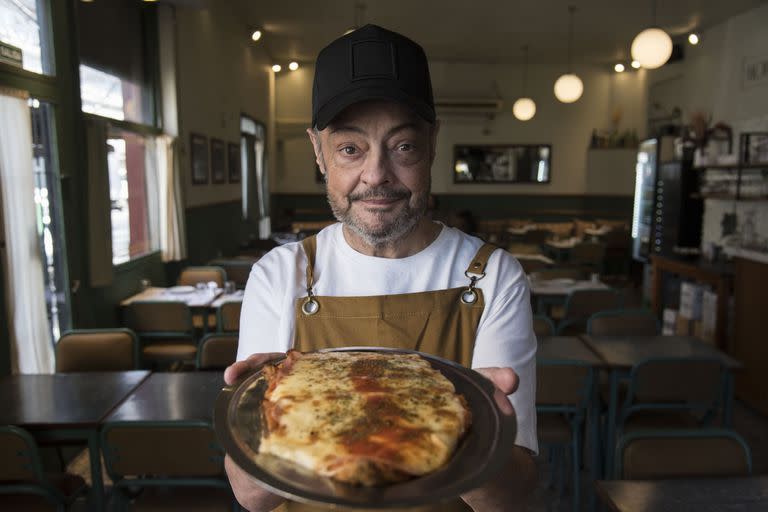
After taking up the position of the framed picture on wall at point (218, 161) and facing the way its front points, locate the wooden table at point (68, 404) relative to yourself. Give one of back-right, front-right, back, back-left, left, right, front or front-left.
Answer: front-right

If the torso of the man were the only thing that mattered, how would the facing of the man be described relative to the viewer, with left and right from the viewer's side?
facing the viewer

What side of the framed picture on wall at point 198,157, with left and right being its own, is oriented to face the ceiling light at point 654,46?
front

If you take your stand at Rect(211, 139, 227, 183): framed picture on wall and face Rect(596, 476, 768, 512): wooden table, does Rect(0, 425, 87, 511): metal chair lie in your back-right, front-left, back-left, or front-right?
front-right

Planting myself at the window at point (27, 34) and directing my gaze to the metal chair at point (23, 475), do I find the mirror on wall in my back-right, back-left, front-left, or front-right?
back-left

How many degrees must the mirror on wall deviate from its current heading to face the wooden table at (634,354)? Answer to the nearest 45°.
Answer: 0° — it already faces it

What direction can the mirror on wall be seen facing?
toward the camera

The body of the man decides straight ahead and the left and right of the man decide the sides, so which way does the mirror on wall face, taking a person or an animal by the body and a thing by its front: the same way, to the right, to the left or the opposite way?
the same way

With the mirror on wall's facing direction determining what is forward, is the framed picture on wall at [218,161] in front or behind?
in front

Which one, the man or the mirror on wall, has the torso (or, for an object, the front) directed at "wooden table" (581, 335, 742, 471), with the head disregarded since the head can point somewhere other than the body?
the mirror on wall

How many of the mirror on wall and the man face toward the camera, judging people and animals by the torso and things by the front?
2

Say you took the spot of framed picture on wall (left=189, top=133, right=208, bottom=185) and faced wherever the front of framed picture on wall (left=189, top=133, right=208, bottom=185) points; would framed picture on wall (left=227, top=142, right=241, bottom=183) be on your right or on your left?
on your left

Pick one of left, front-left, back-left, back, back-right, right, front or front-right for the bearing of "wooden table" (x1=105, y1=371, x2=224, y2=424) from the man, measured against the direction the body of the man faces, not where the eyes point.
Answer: back-right

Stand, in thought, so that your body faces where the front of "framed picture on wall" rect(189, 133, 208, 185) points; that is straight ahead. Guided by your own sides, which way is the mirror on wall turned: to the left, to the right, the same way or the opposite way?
to the right

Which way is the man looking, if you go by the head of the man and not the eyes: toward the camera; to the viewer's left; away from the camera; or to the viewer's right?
toward the camera
